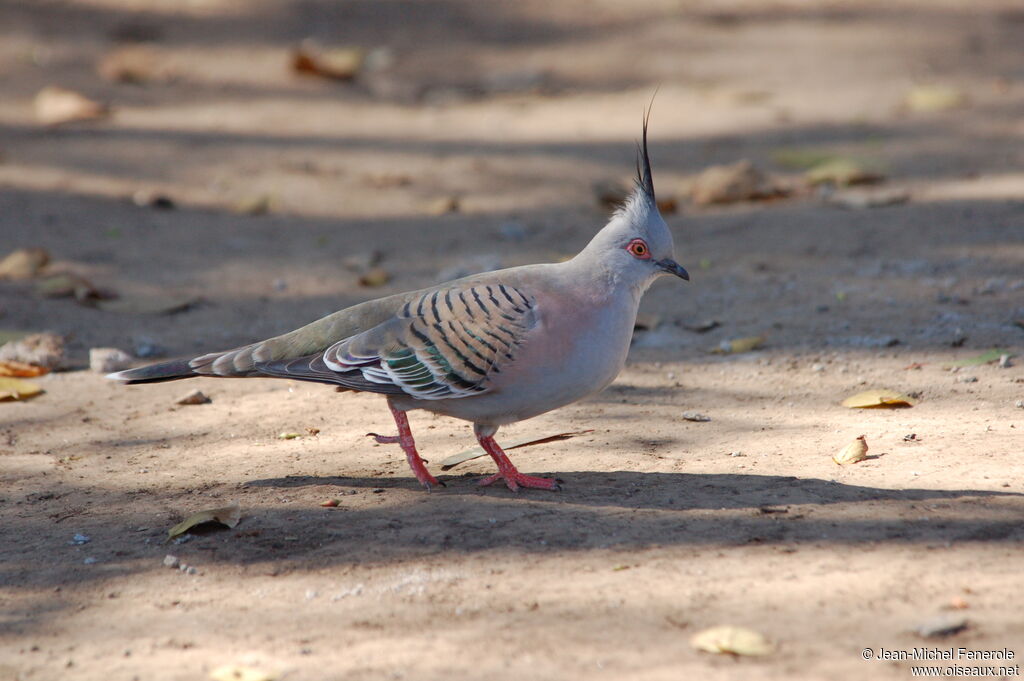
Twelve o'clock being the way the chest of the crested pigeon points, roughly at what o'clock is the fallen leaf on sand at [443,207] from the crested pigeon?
The fallen leaf on sand is roughly at 9 o'clock from the crested pigeon.

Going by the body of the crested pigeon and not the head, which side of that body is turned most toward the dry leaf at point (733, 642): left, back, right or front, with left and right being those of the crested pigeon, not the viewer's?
right

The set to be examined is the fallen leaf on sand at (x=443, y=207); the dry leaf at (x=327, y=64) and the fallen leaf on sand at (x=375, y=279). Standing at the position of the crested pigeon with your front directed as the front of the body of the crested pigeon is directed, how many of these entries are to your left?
3

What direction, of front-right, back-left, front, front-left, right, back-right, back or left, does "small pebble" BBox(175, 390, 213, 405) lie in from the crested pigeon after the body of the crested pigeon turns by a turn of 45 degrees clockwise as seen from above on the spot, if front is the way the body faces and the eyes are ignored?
back

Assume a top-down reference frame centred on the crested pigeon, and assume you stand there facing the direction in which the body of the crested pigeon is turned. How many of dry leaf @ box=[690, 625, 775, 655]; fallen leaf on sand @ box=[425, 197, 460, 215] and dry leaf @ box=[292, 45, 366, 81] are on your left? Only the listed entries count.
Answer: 2

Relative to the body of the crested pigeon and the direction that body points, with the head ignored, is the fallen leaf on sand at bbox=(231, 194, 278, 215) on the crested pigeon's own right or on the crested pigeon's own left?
on the crested pigeon's own left

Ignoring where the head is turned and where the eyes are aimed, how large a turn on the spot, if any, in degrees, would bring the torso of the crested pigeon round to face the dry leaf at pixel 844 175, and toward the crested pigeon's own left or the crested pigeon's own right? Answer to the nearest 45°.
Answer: approximately 45° to the crested pigeon's own left

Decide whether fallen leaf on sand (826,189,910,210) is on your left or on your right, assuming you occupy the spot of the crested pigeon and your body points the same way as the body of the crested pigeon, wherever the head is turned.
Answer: on your left

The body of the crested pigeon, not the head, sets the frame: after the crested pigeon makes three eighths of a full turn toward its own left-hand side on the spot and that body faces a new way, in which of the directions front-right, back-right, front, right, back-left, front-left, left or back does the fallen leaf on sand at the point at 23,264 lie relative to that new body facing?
front

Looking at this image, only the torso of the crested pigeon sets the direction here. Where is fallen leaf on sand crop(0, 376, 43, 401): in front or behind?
behind

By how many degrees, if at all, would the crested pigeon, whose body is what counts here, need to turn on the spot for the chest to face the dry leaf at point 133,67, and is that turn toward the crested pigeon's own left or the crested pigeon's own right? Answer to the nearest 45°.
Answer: approximately 90° to the crested pigeon's own left

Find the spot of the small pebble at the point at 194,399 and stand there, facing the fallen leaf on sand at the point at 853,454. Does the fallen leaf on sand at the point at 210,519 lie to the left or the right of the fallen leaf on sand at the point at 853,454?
right

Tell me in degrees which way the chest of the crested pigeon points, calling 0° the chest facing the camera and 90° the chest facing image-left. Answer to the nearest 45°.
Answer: approximately 270°
